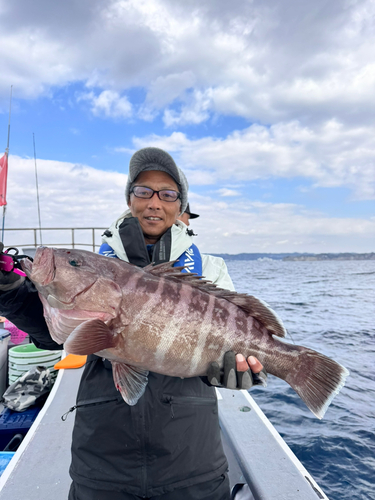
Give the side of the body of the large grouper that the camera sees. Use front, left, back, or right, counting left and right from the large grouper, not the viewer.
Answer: left

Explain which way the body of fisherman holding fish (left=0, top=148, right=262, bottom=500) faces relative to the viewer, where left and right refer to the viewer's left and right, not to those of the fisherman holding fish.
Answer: facing the viewer

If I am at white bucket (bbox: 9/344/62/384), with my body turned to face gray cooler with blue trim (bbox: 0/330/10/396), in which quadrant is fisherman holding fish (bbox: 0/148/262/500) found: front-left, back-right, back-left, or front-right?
back-left

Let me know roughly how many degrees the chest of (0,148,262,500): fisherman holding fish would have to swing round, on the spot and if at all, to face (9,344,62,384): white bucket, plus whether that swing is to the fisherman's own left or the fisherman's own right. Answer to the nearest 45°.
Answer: approximately 135° to the fisherman's own right

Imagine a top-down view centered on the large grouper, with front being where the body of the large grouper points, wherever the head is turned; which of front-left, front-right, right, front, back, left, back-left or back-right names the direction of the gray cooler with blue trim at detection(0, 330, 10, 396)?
front-right

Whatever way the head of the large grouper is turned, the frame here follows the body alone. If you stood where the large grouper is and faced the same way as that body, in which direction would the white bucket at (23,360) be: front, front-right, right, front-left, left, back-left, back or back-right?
front-right

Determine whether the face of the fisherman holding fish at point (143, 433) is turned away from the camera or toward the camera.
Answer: toward the camera

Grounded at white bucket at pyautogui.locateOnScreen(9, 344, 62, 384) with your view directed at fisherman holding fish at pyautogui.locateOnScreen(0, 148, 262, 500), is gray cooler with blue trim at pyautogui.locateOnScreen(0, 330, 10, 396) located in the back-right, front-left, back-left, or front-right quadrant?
back-right
